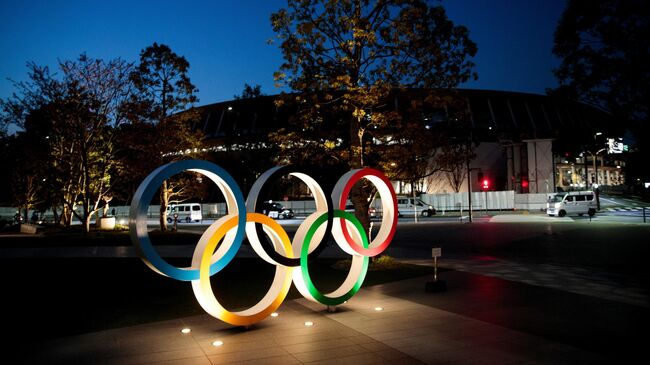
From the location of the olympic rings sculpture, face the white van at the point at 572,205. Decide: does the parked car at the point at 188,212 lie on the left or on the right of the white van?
left

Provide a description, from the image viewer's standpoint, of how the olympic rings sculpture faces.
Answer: facing the viewer and to the right of the viewer

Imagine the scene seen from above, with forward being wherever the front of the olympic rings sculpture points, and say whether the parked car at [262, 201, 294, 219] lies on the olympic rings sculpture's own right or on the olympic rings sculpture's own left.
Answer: on the olympic rings sculpture's own left

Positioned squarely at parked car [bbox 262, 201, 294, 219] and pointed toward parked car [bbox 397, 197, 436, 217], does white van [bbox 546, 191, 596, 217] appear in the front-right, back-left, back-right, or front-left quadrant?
front-right

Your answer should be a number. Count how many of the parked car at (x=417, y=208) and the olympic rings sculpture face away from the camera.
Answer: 0

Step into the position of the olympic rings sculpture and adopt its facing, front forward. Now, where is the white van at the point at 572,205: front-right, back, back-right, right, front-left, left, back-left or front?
left
